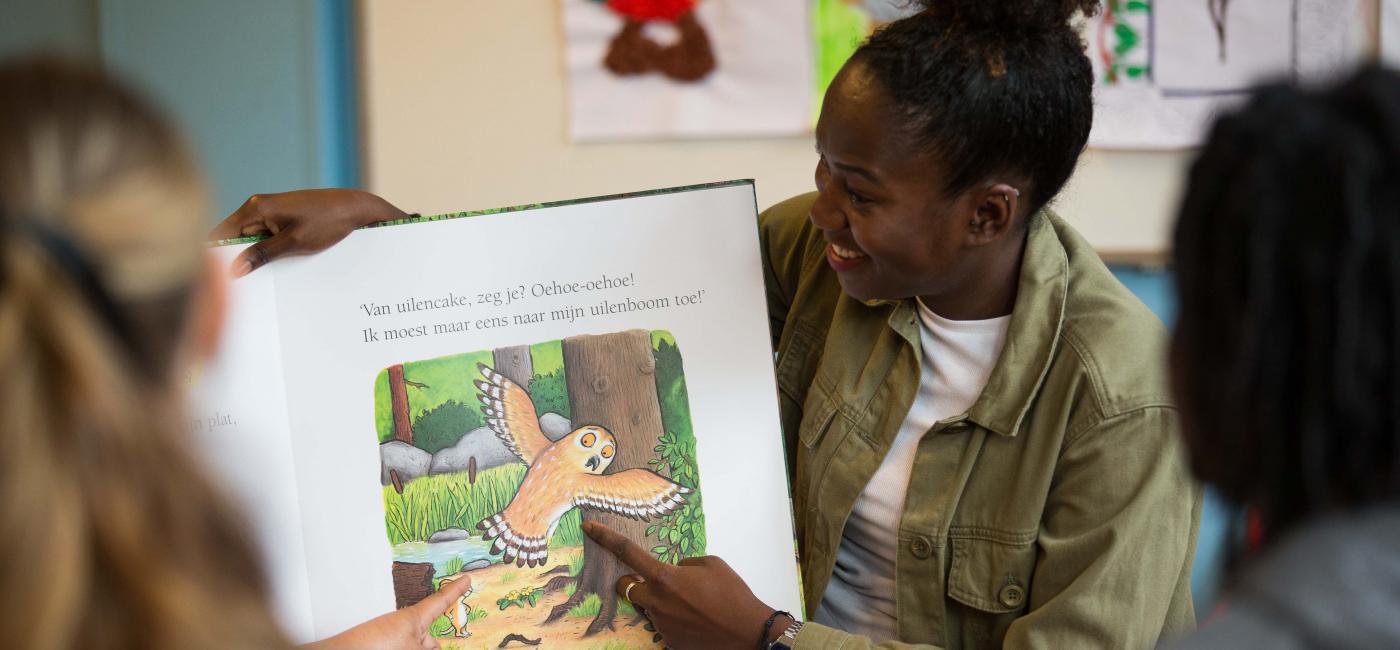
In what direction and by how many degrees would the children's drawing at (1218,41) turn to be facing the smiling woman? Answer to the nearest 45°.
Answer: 0° — it already faces them

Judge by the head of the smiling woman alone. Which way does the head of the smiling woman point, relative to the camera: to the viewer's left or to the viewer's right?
to the viewer's left

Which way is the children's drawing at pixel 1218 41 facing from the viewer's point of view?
toward the camera

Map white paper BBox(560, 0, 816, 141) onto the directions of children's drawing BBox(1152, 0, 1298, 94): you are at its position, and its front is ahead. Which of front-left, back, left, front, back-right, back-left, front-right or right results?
front-right

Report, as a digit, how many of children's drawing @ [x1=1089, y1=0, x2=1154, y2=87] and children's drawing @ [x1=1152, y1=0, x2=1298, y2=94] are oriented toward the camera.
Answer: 2

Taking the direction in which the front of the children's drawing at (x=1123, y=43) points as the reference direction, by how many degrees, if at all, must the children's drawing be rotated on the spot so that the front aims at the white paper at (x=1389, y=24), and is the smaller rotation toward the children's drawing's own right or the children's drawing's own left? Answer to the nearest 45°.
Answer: approximately 135° to the children's drawing's own left

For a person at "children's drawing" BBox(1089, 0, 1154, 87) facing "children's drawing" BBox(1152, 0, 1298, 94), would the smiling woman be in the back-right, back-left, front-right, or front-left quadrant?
back-right

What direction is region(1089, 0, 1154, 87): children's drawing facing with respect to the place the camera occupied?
facing the viewer

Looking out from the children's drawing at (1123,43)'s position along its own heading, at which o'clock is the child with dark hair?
The child with dark hair is roughly at 12 o'clock from the children's drawing.
